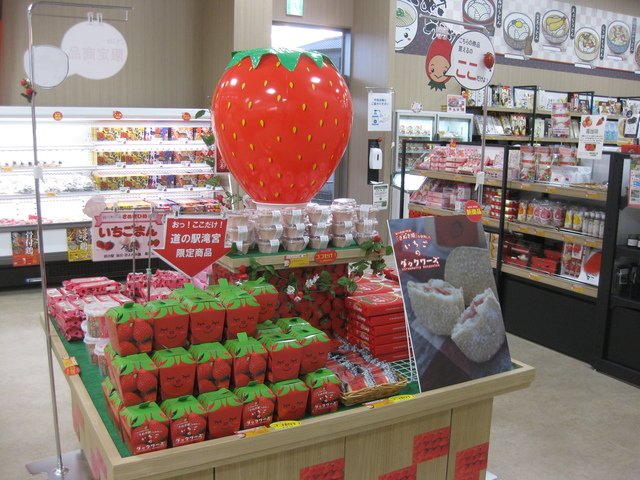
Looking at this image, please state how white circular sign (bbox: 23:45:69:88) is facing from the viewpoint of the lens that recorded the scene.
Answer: facing away from the viewer

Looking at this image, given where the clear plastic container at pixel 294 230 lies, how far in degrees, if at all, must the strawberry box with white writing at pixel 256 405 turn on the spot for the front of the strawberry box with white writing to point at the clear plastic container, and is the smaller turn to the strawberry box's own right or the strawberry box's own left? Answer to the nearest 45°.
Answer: approximately 180°

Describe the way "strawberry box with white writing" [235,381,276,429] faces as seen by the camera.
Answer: facing the viewer

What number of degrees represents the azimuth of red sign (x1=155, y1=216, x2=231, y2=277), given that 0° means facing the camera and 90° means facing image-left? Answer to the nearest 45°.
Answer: approximately 0°

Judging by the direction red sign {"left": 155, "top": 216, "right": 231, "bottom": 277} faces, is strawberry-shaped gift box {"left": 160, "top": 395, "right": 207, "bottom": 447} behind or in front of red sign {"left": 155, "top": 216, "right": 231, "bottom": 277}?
in front

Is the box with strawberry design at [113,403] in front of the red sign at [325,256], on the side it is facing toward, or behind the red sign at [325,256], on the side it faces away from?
in front

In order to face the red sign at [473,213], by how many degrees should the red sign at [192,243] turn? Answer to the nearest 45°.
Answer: approximately 90° to its left

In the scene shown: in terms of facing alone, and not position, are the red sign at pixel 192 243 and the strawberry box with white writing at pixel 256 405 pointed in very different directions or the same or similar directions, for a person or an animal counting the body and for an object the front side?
same or similar directions

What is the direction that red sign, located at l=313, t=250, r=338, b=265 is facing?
toward the camera
